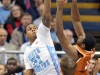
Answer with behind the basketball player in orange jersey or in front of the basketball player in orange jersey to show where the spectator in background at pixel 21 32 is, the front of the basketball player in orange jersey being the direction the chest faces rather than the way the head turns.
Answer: in front

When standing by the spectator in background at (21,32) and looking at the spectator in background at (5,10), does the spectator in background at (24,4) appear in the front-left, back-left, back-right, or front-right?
front-right

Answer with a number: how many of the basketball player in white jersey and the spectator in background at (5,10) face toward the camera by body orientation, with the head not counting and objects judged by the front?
2

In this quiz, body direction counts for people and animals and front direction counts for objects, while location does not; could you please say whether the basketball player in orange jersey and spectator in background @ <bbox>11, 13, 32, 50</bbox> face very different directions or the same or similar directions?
very different directions

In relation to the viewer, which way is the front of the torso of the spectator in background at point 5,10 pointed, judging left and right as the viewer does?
facing the viewer

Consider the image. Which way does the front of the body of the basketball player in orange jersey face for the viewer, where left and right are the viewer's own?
facing away from the viewer and to the left of the viewer

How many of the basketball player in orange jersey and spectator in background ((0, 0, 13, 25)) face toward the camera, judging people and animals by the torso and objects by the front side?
1

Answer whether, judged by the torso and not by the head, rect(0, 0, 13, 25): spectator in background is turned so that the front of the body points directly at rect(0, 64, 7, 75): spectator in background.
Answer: yes

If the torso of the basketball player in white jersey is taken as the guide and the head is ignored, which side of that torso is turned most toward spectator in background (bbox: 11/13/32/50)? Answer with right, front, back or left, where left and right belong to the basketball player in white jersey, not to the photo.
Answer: back

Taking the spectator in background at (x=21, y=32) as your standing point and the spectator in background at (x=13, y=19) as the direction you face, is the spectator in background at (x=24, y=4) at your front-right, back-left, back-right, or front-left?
front-right

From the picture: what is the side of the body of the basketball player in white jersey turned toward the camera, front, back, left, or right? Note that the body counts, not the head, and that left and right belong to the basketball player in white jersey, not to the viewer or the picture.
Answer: front

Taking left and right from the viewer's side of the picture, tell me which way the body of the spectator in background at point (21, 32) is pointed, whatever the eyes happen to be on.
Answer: facing the viewer and to the right of the viewer

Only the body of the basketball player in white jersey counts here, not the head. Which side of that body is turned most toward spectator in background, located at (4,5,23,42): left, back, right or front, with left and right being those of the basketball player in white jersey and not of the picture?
back

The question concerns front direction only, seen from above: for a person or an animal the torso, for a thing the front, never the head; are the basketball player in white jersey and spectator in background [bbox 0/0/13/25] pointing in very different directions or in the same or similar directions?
same or similar directions
